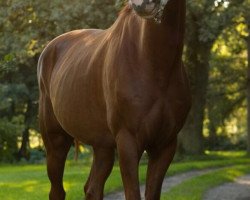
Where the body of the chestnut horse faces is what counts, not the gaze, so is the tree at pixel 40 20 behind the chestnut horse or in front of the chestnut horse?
behind

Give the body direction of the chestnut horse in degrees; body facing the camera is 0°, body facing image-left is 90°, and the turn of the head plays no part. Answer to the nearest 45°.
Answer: approximately 315°

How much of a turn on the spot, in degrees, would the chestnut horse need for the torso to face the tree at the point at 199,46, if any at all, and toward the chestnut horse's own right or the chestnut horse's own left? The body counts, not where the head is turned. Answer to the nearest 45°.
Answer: approximately 135° to the chestnut horse's own left
